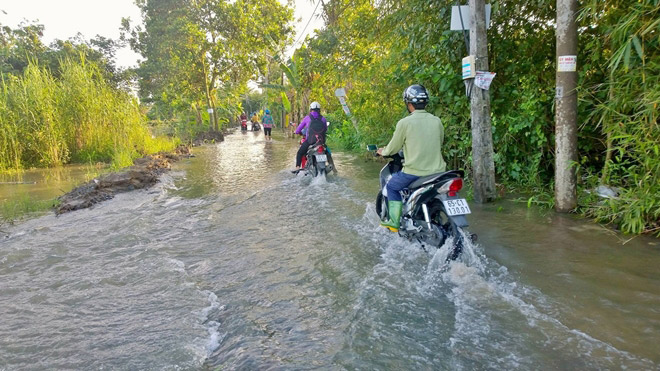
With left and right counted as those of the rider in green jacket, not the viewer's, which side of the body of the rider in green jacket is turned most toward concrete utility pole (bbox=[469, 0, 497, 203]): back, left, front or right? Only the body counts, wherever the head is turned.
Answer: right

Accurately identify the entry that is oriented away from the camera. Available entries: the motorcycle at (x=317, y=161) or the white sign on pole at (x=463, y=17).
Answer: the motorcycle

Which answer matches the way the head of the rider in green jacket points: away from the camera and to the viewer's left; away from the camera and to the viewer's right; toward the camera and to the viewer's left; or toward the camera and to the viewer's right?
away from the camera and to the viewer's left

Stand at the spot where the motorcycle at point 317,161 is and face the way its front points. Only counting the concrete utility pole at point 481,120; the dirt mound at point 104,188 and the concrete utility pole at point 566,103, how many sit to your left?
1

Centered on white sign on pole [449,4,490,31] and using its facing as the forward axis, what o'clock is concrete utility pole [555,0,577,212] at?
The concrete utility pole is roughly at 4 o'clock from the white sign on pole.

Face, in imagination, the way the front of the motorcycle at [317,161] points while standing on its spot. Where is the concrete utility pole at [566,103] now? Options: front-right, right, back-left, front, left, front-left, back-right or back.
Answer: back-right

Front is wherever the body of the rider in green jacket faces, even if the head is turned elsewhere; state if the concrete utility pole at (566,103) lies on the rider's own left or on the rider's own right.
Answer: on the rider's own right

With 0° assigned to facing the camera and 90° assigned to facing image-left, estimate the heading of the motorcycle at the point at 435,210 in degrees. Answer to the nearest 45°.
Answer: approximately 135°

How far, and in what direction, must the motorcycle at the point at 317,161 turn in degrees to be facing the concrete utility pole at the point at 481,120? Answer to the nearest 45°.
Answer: approximately 135° to its right

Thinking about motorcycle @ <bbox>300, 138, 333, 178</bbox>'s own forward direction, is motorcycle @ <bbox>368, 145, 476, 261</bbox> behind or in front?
behind

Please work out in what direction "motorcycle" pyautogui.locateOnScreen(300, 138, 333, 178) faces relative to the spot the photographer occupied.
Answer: facing away from the viewer
